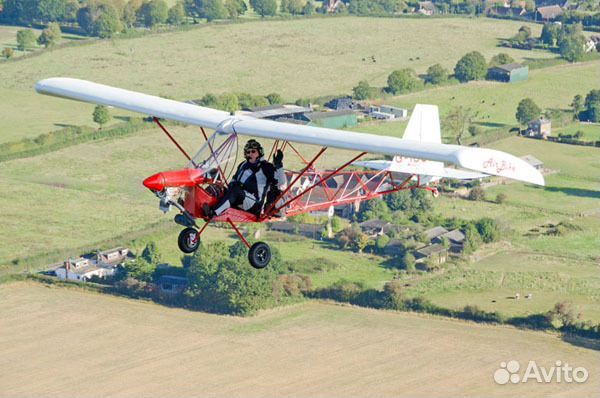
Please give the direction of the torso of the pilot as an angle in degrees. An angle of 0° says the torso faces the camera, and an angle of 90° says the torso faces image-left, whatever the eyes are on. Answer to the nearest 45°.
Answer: approximately 45°
